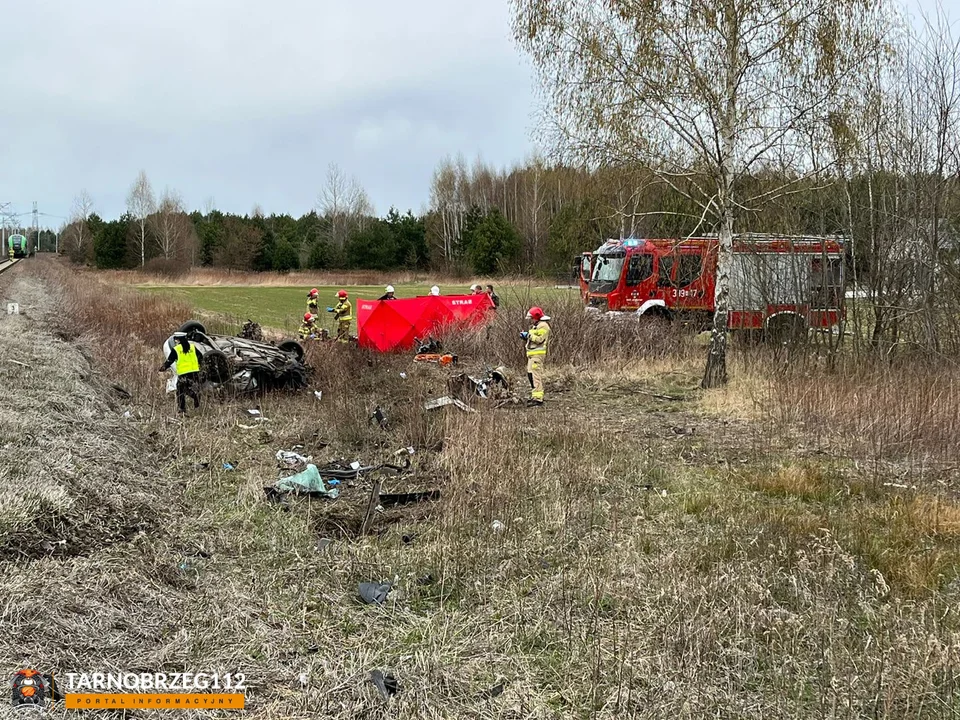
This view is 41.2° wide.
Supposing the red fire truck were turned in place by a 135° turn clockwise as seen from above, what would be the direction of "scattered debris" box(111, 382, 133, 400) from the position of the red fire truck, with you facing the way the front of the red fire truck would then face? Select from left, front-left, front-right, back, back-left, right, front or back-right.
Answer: back-left

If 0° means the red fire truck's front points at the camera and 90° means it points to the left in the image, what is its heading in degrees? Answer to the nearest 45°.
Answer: approximately 45°

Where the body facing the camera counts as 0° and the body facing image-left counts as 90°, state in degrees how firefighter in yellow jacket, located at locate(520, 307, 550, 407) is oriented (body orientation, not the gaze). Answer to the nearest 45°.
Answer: approximately 90°

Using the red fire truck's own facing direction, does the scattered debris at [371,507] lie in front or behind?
in front

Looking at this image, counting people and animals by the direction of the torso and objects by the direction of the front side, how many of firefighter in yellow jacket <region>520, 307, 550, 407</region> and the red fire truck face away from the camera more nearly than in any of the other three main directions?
0

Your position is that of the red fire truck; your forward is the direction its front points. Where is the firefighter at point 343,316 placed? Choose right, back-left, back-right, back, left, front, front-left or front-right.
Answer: front-right

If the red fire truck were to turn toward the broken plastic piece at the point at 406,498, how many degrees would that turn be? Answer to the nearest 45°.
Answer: approximately 45° to its left

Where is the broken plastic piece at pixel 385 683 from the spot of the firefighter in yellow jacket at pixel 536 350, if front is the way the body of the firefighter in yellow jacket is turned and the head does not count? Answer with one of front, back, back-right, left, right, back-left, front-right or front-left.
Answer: left

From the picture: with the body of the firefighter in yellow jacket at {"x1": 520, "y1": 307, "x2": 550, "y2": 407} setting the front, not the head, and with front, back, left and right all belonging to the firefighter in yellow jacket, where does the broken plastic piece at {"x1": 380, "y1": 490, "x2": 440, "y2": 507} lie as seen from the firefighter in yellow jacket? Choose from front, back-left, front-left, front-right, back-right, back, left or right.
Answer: left

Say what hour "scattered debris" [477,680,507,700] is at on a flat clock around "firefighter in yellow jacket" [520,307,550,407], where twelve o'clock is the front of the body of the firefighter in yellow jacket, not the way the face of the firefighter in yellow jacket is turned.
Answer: The scattered debris is roughly at 9 o'clock from the firefighter in yellow jacket.
